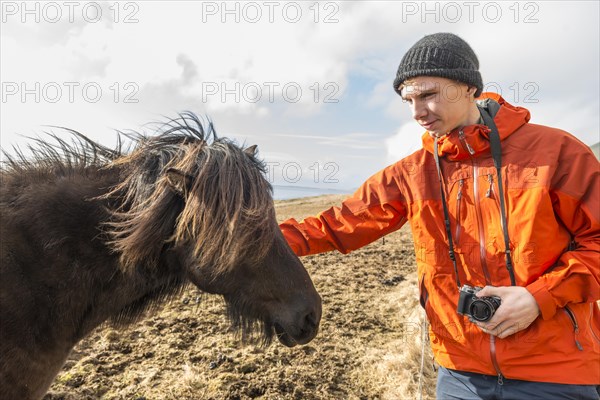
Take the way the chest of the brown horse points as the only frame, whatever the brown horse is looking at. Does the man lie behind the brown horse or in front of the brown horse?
in front

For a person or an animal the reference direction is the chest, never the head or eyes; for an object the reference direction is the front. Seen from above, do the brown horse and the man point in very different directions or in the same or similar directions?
very different directions

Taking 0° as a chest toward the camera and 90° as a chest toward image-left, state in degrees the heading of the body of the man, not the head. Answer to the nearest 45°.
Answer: approximately 45°

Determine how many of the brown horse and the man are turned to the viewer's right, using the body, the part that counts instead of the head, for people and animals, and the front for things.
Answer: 1

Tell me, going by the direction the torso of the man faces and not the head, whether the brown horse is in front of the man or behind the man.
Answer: in front

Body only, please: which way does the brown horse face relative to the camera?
to the viewer's right
